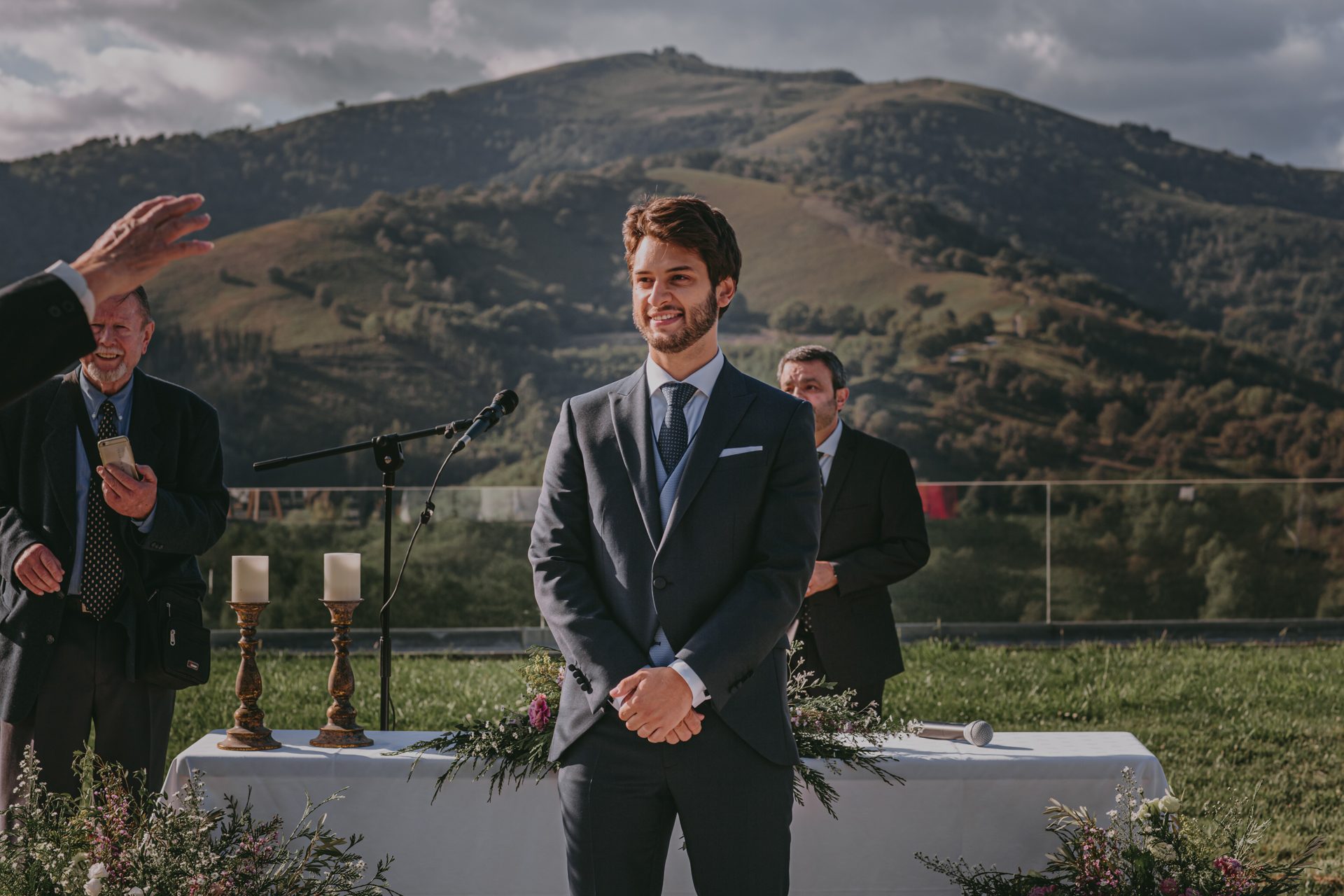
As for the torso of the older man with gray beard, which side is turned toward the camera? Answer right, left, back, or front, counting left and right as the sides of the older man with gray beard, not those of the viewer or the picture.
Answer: front

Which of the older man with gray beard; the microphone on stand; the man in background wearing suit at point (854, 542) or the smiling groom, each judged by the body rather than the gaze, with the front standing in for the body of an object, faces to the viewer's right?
the microphone on stand

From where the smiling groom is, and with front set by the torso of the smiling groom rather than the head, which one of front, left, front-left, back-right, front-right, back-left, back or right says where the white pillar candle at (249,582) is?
back-right

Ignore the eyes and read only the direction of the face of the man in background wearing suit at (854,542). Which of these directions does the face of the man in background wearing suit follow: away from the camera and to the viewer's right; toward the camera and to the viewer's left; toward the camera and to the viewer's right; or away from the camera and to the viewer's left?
toward the camera and to the viewer's left

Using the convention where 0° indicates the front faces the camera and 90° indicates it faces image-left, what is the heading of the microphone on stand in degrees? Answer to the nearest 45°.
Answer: approximately 270°

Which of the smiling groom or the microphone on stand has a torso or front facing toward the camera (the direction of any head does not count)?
the smiling groom

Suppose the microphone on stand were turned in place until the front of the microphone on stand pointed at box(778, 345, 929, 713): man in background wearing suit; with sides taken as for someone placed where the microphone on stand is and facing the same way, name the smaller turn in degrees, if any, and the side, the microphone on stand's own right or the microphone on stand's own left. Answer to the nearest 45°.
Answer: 0° — it already faces them

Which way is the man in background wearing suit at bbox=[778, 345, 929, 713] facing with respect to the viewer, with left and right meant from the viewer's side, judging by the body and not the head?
facing the viewer and to the left of the viewer
